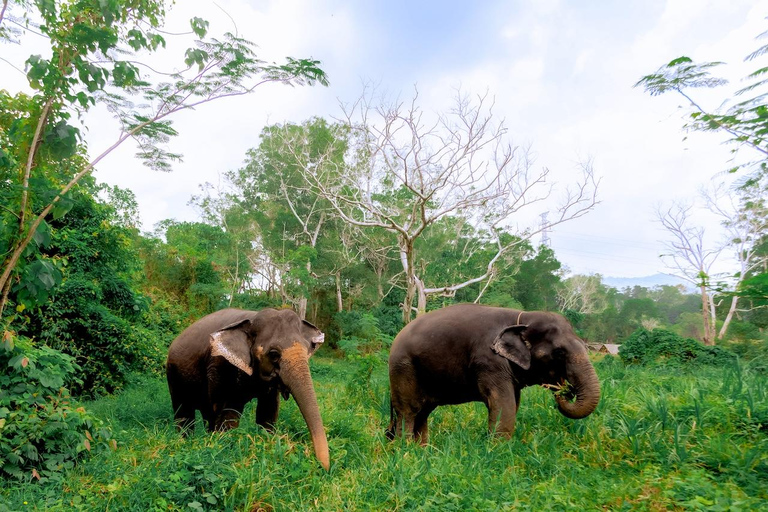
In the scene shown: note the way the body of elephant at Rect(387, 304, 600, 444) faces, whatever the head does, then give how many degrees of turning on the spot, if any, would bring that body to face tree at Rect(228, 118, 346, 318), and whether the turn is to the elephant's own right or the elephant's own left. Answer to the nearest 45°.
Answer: approximately 135° to the elephant's own left

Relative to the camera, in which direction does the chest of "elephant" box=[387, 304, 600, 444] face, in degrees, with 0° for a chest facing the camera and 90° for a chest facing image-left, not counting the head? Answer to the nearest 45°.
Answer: approximately 270°

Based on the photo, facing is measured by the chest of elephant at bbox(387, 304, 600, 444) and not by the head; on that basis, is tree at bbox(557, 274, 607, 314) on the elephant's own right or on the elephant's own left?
on the elephant's own left

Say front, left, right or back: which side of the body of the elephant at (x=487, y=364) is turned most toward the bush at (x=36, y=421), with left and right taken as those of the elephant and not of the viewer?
back

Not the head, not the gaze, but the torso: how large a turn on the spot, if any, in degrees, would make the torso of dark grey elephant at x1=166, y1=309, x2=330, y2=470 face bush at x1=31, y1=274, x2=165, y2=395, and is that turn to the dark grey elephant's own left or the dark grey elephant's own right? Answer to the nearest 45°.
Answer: approximately 180°

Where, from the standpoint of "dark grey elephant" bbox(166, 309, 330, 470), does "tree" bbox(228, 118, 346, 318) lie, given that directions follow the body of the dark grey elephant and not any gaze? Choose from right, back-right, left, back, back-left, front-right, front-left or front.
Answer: back-left

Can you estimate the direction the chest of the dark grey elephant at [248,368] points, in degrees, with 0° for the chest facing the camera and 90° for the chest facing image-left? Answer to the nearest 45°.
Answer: approximately 315°

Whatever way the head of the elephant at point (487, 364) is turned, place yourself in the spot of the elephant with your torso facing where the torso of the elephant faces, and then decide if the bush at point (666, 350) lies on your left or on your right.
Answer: on your left

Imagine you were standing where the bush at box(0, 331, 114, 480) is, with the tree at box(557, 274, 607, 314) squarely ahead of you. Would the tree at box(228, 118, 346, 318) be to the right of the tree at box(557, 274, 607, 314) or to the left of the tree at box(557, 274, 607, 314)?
left

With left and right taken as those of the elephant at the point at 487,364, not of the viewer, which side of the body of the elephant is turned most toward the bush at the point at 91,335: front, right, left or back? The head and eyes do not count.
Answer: back
